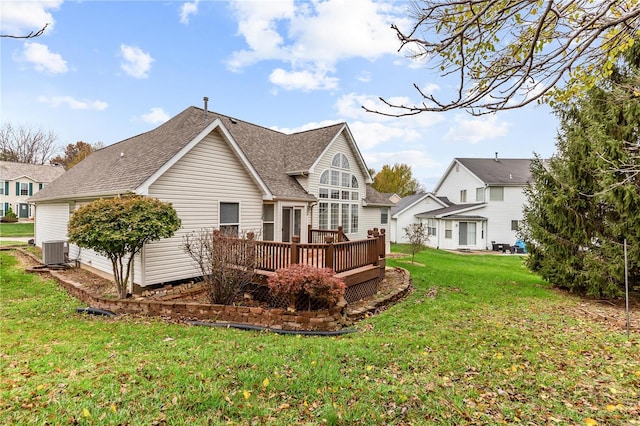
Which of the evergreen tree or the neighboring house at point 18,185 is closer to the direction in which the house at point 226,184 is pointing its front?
the neighboring house

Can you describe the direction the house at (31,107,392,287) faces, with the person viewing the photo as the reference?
facing away from the viewer and to the left of the viewer

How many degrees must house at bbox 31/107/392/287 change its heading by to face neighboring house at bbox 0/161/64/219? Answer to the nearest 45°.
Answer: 0° — it already faces it

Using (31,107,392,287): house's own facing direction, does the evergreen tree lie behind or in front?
behind

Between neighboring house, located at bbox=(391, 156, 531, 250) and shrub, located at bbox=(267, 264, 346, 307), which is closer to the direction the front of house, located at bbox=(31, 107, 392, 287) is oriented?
the neighboring house

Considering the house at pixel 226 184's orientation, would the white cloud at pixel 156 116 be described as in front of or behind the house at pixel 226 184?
in front

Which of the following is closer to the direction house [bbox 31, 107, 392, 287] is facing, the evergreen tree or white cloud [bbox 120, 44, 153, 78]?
the white cloud

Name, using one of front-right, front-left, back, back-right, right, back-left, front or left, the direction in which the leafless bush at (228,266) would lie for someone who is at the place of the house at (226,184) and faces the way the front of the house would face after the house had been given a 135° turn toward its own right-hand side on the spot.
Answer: right

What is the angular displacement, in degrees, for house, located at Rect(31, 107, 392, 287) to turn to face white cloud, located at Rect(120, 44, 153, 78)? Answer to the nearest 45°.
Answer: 0° — it already faces it
